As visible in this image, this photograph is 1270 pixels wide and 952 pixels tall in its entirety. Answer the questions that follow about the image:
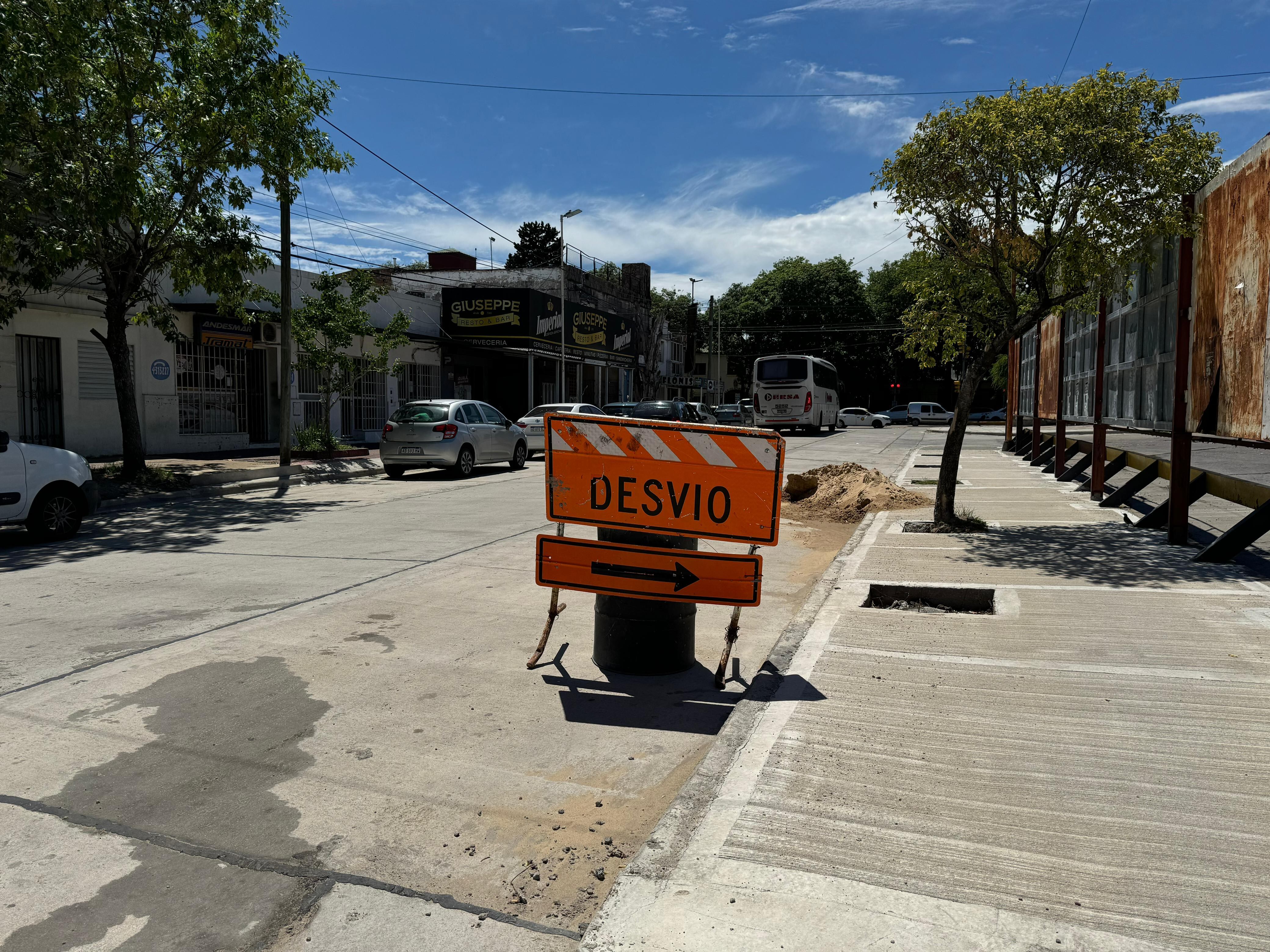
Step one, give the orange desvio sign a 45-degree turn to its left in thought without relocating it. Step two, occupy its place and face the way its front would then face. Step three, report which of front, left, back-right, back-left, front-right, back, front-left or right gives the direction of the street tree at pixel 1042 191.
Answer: left

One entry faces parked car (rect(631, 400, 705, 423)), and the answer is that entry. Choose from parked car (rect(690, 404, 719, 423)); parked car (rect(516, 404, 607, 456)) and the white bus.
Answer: parked car (rect(516, 404, 607, 456))

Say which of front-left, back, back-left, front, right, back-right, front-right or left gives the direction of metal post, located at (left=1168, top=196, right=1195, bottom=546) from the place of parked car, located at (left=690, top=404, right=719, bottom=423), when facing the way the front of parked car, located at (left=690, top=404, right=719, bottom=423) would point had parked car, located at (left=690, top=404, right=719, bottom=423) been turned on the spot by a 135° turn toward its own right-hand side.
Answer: front

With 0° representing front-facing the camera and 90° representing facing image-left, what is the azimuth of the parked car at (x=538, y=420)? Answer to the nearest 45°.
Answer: approximately 225°

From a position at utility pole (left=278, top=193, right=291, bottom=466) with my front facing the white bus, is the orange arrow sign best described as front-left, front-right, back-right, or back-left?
back-right
